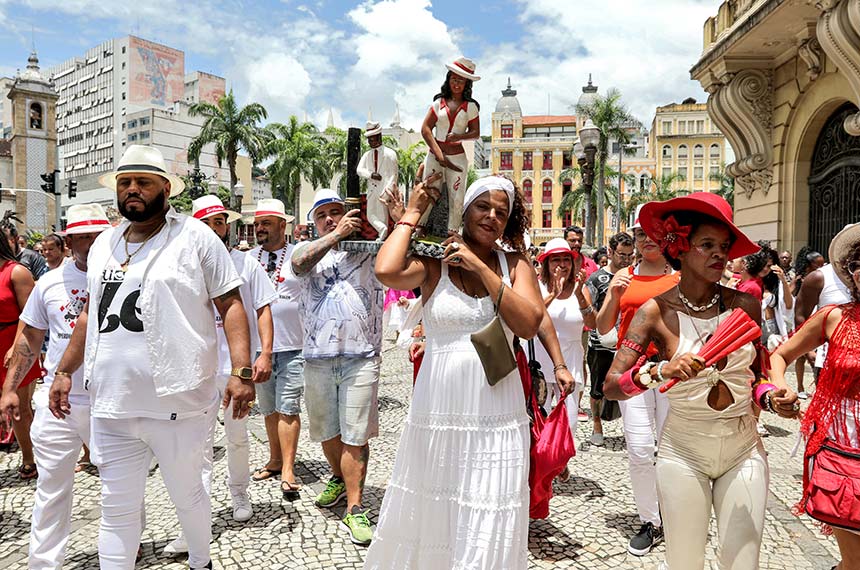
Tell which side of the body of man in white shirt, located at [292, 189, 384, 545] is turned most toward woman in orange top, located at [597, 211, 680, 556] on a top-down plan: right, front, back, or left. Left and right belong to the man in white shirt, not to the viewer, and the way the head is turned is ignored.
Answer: left

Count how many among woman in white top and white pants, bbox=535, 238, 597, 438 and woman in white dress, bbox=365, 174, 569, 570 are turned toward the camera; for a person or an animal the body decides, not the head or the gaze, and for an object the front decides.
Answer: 2

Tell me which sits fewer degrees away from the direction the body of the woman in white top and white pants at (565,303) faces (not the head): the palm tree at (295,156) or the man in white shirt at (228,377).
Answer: the man in white shirt

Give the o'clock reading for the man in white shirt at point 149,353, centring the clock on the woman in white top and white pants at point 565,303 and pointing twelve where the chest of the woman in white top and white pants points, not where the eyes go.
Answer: The man in white shirt is roughly at 1 o'clock from the woman in white top and white pants.

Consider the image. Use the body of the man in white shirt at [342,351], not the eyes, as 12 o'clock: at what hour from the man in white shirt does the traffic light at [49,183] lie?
The traffic light is roughly at 5 o'clock from the man in white shirt.

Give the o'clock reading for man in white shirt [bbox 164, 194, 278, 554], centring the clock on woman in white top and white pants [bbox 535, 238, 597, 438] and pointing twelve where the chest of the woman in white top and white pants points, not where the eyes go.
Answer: The man in white shirt is roughly at 2 o'clock from the woman in white top and white pants.

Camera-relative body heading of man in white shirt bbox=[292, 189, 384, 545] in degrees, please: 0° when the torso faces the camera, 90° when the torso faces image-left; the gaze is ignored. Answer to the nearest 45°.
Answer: approximately 0°

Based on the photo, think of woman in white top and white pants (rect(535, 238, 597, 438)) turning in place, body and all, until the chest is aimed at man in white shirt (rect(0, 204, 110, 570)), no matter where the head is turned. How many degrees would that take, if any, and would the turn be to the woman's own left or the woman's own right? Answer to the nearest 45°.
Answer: approximately 45° to the woman's own right

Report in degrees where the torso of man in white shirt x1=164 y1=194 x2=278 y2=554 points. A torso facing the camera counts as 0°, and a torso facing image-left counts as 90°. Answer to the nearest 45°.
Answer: approximately 45°

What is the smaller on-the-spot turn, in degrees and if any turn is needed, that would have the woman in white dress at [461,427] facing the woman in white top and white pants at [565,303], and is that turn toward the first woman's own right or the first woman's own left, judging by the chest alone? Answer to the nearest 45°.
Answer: approximately 180°

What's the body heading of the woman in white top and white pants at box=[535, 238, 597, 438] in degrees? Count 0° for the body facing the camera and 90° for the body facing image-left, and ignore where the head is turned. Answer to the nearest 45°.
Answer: approximately 0°

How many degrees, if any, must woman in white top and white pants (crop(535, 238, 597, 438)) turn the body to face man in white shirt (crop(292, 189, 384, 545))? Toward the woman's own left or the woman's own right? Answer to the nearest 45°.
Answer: approximately 45° to the woman's own right
